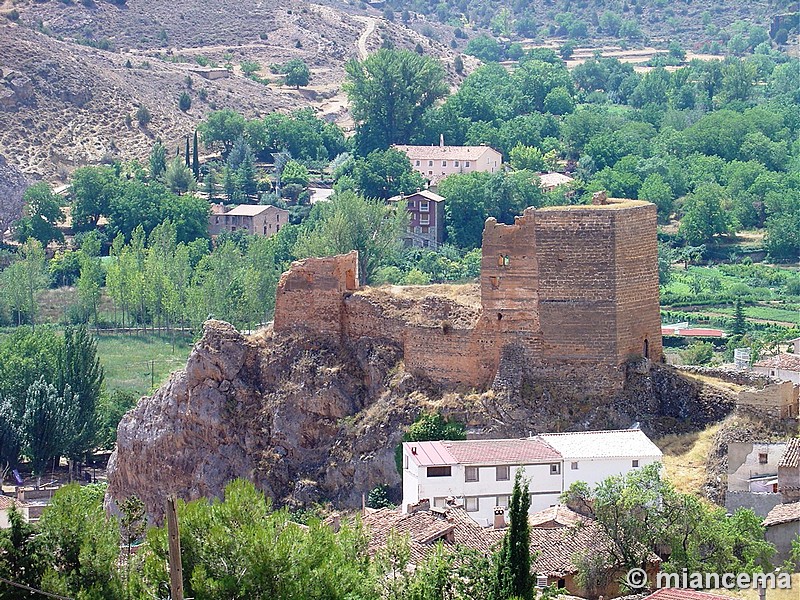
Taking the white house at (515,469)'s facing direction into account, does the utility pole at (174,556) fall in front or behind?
in front

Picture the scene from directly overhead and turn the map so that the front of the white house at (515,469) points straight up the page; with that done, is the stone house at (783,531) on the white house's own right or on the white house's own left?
on the white house's own left

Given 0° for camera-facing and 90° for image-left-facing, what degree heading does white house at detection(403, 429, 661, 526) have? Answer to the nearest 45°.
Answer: approximately 0°

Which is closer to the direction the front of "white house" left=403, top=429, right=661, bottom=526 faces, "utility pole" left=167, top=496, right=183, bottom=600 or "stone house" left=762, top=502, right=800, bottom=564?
the utility pole
